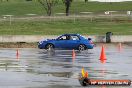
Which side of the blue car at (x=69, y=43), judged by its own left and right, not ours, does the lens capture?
left
